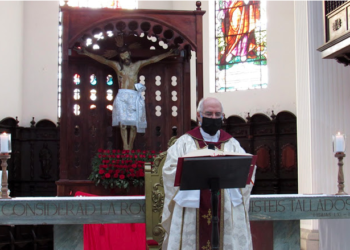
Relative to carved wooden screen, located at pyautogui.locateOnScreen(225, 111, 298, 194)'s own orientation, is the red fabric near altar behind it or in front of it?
in front

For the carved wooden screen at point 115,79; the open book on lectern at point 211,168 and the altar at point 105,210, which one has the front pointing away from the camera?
the open book on lectern

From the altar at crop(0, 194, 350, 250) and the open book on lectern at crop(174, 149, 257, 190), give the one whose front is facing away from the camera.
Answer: the open book on lectern

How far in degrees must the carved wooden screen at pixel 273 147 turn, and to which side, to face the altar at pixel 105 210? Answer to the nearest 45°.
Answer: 0° — it already faces it

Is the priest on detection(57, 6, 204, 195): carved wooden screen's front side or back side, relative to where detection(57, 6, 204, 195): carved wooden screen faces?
on the front side

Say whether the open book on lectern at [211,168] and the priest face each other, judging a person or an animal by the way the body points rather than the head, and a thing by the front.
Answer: yes

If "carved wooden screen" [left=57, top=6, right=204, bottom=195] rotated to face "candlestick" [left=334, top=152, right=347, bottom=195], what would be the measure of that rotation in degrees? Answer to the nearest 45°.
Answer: approximately 45° to its left

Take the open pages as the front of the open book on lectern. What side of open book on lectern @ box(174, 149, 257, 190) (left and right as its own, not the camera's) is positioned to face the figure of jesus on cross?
front

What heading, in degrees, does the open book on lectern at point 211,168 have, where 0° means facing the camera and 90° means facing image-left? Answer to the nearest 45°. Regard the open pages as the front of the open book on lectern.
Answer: approximately 180°

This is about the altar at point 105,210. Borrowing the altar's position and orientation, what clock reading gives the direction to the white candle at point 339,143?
The white candle is roughly at 9 o'clock from the altar.
